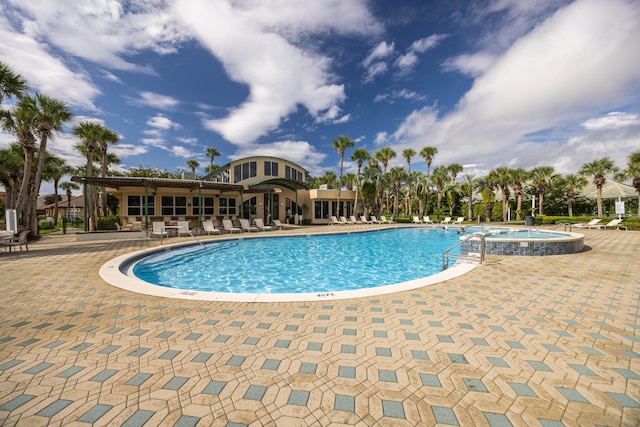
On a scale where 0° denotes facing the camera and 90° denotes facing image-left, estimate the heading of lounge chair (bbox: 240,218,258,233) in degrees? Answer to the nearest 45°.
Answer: approximately 315°

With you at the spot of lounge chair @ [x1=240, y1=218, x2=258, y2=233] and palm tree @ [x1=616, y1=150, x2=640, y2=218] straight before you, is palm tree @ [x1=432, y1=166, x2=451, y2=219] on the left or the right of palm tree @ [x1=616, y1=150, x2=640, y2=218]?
left

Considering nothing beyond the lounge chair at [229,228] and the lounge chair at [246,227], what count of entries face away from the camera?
0

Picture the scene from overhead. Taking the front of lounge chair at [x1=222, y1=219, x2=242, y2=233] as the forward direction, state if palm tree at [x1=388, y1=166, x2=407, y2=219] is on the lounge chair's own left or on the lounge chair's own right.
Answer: on the lounge chair's own left

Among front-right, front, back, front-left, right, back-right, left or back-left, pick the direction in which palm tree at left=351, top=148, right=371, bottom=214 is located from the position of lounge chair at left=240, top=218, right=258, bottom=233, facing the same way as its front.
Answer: left

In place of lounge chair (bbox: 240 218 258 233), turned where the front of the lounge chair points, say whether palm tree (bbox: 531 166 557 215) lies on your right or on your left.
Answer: on your left

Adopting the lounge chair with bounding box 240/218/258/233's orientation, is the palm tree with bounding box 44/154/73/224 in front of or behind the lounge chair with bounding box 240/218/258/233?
behind

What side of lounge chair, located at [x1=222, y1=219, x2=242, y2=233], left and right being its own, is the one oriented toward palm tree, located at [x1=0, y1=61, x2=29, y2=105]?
right

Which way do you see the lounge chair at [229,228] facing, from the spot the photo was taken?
facing the viewer and to the right of the viewer

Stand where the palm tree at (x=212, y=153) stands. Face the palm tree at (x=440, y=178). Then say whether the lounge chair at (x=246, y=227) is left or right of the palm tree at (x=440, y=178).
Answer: right

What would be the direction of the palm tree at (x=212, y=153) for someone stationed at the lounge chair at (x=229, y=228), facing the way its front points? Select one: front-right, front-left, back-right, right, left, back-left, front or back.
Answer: back-left

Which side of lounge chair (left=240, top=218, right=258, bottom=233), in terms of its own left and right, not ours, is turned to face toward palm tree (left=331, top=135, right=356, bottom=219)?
left

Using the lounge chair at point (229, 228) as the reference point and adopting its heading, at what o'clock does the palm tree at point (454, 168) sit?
The palm tree is roughly at 10 o'clock from the lounge chair.
